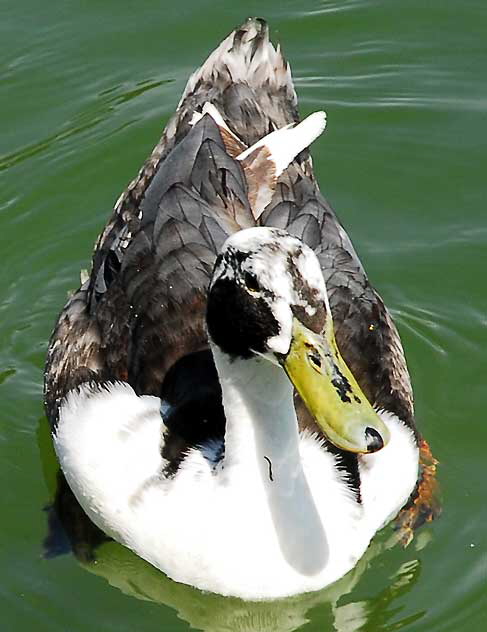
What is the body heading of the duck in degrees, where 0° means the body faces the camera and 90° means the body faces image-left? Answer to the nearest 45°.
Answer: approximately 0°
